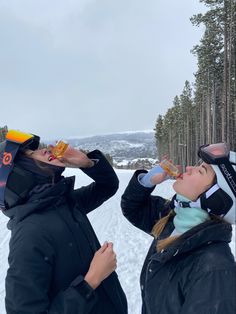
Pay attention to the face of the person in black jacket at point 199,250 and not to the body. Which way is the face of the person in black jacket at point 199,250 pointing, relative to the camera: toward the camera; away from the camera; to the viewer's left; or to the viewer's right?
to the viewer's left

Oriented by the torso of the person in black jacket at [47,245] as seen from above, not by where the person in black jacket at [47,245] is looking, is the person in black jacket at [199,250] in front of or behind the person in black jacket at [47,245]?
in front

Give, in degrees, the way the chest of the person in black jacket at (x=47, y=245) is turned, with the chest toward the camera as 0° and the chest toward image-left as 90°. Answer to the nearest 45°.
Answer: approximately 270°
